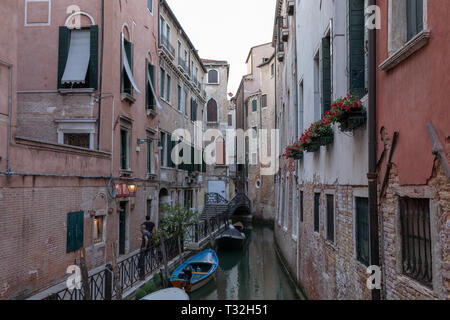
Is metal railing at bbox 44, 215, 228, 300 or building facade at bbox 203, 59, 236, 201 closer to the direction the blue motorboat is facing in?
the building facade

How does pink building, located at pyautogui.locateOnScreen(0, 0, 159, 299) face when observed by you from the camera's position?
facing the viewer and to the right of the viewer

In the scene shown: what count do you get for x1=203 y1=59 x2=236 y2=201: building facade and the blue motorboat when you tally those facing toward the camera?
1

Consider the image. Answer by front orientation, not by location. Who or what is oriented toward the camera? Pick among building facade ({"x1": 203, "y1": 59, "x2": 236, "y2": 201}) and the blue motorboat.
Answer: the building facade

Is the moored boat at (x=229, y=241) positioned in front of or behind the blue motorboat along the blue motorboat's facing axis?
in front

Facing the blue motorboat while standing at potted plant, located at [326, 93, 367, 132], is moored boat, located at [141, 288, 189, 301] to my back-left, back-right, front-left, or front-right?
front-left

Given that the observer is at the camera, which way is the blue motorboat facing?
facing away from the viewer and to the right of the viewer

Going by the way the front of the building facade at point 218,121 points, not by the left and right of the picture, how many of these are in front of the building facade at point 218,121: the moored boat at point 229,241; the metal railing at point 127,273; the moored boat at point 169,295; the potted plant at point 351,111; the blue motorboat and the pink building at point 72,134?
6

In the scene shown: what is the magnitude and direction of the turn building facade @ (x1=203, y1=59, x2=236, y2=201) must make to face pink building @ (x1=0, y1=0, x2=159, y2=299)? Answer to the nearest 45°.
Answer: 0° — it already faces it

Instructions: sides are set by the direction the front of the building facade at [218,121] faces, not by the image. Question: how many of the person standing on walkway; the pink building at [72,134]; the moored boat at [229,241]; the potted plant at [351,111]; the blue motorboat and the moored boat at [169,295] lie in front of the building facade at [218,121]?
6

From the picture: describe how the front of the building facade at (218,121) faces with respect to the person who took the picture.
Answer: facing the viewer

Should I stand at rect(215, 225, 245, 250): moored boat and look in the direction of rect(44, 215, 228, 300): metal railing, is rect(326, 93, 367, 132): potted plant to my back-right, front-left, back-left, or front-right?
front-left

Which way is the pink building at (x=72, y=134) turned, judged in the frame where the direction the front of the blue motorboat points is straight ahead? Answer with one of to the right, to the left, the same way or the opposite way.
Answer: to the right

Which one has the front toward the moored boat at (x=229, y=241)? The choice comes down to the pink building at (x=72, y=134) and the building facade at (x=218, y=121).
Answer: the building facade

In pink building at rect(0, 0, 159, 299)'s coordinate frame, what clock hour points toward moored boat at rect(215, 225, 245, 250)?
The moored boat is roughly at 9 o'clock from the pink building.

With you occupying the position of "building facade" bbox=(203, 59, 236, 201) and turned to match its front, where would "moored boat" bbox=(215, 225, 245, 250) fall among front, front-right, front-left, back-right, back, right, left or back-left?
front
